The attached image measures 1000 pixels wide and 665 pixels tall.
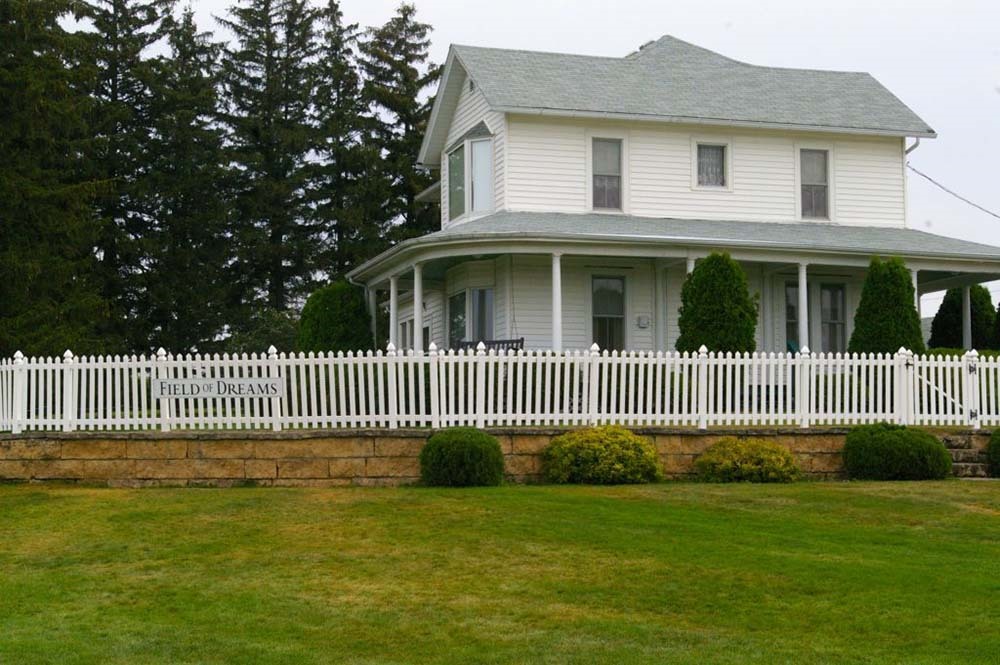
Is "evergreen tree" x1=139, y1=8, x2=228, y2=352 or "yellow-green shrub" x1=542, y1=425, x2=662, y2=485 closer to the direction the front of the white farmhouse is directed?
the yellow-green shrub

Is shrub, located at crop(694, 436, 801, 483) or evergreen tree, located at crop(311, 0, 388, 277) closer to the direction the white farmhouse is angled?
the shrub

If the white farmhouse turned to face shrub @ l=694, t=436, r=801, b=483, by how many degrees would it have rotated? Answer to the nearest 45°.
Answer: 0° — it already faces it

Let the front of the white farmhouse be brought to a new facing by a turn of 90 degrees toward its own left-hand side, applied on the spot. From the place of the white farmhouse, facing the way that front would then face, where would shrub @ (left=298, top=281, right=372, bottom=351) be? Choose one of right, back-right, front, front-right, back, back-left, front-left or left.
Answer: back

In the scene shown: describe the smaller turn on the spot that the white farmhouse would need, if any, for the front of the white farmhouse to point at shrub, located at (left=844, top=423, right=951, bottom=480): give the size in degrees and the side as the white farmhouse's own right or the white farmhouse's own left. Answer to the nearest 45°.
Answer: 0° — it already faces it

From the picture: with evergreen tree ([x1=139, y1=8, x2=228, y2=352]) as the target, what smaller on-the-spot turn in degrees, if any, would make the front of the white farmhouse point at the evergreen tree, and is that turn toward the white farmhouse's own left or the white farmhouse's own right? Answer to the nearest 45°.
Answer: approximately 135° to the white farmhouse's own right

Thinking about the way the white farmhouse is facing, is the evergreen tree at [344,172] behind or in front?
behind

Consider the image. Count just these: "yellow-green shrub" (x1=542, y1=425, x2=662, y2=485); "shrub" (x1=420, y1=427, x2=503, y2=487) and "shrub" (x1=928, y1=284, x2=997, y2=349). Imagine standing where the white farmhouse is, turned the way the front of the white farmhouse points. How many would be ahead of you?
2

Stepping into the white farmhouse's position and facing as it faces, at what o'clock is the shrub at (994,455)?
The shrub is roughly at 11 o'clock from the white farmhouse.

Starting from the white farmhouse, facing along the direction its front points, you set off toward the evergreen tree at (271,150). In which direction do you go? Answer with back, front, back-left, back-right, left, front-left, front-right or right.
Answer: back-right

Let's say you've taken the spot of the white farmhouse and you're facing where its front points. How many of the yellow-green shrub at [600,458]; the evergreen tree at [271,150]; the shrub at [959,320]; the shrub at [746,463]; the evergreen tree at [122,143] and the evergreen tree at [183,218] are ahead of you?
2

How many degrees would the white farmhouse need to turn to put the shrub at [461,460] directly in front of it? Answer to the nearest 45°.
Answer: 0° — it already faces it

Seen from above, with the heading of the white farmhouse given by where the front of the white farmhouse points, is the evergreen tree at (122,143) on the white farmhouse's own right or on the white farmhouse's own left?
on the white farmhouse's own right

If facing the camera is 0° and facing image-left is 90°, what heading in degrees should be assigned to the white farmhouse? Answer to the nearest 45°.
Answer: approximately 0°

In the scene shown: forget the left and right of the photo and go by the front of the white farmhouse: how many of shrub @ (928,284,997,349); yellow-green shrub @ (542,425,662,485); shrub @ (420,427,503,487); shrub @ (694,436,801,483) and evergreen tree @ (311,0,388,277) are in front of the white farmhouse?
3

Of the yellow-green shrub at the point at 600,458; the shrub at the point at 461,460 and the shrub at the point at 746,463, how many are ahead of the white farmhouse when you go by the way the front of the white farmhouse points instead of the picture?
3
